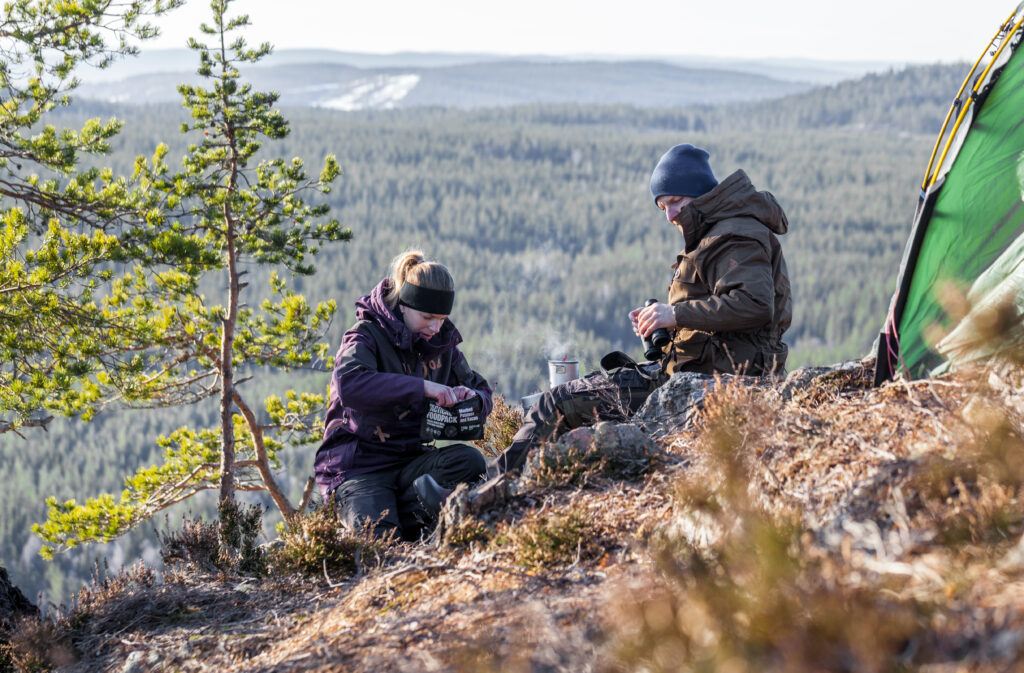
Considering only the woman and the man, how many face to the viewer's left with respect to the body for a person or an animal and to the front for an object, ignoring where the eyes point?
1

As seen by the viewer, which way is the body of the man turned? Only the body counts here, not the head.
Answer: to the viewer's left

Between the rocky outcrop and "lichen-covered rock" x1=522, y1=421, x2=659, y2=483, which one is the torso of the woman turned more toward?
the lichen-covered rock

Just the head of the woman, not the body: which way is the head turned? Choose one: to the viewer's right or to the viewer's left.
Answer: to the viewer's right
